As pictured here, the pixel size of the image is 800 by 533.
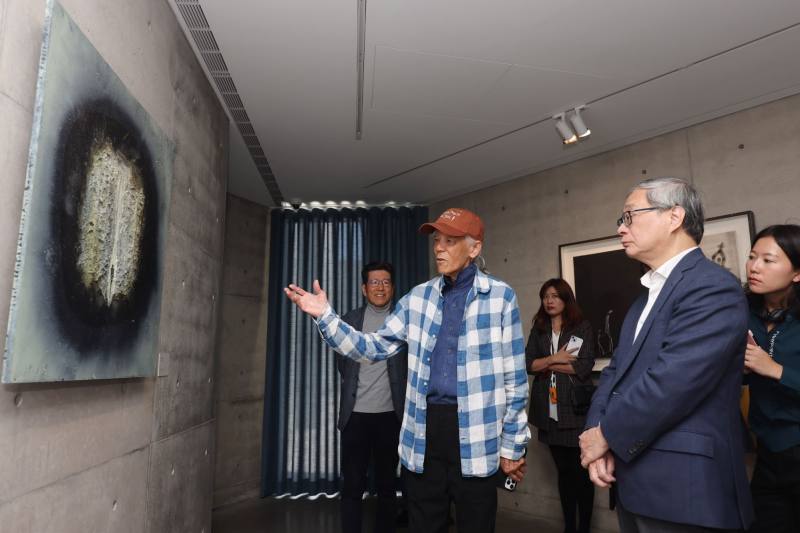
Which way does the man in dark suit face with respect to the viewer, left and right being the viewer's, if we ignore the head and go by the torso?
facing to the left of the viewer

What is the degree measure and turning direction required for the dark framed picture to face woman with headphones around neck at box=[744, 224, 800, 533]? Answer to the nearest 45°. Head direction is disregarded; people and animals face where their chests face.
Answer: approximately 45° to its left

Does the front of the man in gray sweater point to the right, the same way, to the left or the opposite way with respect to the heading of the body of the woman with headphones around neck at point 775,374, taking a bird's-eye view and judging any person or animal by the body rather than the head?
to the left

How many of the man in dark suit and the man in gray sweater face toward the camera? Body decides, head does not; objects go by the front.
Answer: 1

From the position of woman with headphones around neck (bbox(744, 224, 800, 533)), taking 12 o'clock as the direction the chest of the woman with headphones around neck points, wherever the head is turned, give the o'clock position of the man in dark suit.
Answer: The man in dark suit is roughly at 11 o'clock from the woman with headphones around neck.

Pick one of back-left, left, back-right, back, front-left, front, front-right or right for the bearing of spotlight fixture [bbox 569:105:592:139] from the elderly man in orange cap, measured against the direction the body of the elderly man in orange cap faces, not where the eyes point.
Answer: back

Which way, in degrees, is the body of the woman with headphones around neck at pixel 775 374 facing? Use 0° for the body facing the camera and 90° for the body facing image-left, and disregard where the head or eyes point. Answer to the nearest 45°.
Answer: approximately 45°

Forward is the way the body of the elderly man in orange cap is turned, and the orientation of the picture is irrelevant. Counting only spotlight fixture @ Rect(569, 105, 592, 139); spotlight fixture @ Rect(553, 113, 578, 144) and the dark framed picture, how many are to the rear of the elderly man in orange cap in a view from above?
3
